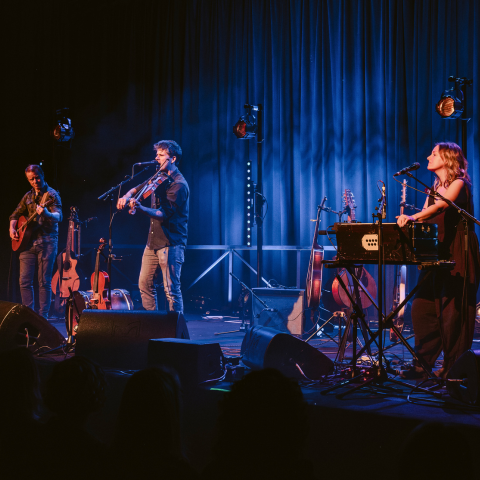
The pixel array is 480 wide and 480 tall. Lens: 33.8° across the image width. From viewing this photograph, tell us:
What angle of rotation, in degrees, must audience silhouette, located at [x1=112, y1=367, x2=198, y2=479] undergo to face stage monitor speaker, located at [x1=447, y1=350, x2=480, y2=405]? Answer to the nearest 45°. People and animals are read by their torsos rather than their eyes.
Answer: approximately 45° to their right

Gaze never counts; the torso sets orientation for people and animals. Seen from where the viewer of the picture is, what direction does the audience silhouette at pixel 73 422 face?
facing away from the viewer

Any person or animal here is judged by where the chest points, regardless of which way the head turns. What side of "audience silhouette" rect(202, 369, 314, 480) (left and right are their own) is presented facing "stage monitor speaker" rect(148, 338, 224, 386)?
front

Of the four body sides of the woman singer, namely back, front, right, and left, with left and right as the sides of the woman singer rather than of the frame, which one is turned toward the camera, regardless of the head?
left

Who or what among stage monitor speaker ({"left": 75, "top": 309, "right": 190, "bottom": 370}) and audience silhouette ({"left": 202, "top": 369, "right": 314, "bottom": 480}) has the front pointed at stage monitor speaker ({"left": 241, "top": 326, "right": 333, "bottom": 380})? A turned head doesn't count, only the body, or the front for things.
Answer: the audience silhouette

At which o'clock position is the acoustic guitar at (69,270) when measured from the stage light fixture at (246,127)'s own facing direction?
The acoustic guitar is roughly at 2 o'clock from the stage light fixture.

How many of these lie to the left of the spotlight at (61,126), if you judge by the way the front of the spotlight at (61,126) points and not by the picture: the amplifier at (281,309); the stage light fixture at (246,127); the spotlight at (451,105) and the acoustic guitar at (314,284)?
4

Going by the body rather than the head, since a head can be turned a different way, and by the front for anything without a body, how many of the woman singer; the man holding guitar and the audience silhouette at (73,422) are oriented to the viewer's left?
1

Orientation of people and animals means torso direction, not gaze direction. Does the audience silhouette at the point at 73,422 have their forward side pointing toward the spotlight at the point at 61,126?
yes

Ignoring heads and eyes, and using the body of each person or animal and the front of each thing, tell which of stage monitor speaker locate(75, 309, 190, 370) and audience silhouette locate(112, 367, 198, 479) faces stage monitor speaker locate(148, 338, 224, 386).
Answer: the audience silhouette

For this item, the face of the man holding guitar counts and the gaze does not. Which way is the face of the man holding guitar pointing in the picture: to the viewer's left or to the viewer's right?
to the viewer's right

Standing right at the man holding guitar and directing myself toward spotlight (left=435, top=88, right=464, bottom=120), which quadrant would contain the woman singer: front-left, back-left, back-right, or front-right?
front-right

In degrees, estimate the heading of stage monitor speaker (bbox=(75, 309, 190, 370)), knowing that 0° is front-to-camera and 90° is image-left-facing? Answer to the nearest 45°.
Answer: approximately 180°

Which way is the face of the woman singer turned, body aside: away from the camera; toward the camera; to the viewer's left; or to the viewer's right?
to the viewer's left

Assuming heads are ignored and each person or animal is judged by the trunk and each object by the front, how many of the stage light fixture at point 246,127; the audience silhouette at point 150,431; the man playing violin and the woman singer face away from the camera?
1

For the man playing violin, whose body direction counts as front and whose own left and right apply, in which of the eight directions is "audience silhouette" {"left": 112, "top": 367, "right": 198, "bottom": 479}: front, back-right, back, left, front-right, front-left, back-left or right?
front-left

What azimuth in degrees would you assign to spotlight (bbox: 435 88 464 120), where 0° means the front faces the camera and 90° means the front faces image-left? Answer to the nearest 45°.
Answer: approximately 45°
